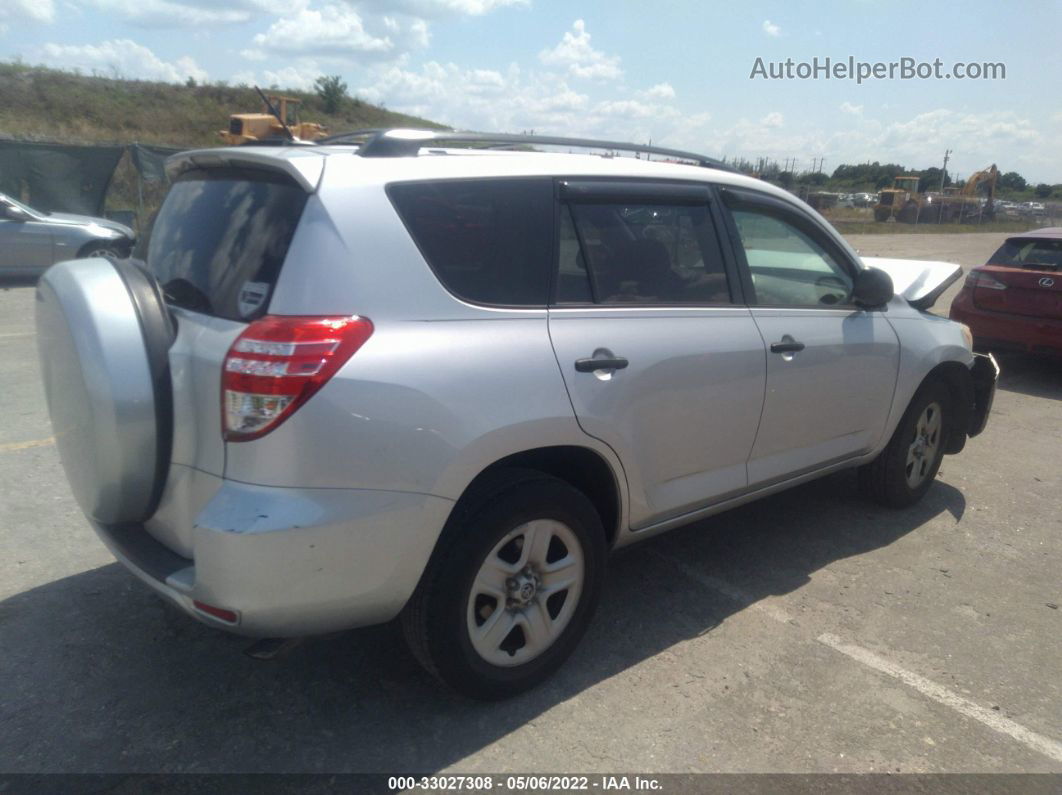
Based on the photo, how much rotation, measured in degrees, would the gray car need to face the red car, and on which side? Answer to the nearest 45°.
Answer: approximately 45° to its right

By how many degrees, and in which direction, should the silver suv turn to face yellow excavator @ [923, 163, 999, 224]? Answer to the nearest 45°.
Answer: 0° — it already faces it

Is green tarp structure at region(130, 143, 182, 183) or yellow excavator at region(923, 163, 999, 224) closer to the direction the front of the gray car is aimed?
the yellow excavator

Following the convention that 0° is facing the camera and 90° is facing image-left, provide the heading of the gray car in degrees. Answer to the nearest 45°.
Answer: approximately 270°

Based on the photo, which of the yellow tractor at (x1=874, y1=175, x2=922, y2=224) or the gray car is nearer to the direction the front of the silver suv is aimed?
the yellow tractor

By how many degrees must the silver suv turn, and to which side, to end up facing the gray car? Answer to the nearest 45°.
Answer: approximately 90° to its left

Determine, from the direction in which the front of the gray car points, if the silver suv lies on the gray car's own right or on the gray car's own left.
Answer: on the gray car's own right

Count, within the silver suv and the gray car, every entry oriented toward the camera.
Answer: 0

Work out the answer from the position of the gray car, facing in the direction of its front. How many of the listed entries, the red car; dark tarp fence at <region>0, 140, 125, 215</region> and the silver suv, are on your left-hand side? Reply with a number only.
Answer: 1

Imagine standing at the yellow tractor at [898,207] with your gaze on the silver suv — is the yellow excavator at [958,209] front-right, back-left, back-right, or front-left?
back-left

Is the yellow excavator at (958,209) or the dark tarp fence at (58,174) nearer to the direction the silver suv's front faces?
the yellow excavator

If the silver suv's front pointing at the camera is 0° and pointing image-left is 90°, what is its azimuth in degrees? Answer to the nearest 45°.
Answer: approximately 225°

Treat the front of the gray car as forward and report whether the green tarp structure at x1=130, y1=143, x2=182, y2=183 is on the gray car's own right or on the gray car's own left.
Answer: on the gray car's own left

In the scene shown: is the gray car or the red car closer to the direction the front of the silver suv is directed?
the red car

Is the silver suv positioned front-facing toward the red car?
yes

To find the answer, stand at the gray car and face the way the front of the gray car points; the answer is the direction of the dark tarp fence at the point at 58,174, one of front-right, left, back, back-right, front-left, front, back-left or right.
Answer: left

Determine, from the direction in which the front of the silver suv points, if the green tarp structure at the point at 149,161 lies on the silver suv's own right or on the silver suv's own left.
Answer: on the silver suv's own left
